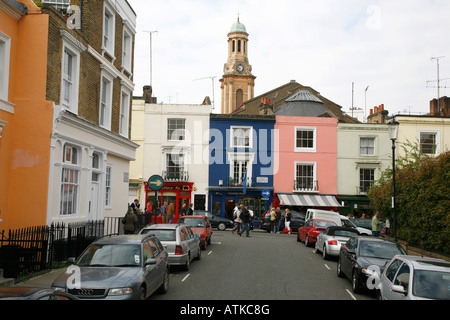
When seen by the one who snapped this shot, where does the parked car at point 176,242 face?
facing away from the viewer and to the right of the viewer

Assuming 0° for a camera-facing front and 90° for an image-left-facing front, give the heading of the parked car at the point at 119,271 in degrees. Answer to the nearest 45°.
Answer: approximately 45°

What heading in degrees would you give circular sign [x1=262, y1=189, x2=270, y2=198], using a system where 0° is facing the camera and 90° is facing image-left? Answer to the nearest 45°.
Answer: approximately 0°

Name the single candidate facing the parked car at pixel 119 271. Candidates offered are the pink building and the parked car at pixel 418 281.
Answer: the pink building

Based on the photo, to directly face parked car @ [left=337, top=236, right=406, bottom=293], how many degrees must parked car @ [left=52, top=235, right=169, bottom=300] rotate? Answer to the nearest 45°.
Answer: approximately 135° to its left

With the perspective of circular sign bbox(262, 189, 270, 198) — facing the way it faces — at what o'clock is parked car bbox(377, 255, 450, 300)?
The parked car is roughly at 12 o'clock from the circular sign.

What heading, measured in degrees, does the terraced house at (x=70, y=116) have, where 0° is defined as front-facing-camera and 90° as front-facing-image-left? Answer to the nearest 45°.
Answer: approximately 315°
